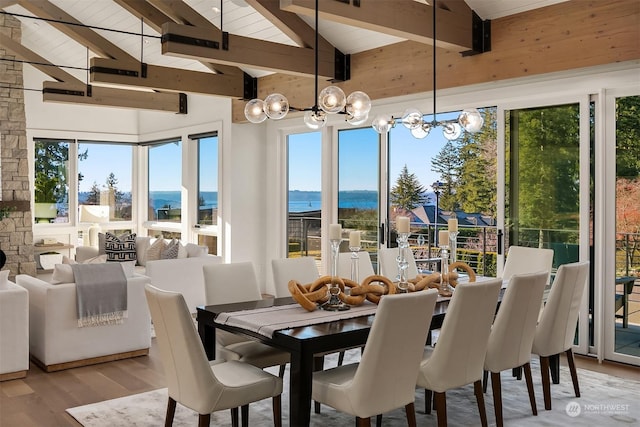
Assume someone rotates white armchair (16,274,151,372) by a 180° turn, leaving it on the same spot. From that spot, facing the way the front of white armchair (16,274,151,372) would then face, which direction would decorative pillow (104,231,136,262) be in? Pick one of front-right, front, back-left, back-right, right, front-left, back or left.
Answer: back-left

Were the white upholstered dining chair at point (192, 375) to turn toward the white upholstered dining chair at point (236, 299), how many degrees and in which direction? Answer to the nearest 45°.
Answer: approximately 45° to its left

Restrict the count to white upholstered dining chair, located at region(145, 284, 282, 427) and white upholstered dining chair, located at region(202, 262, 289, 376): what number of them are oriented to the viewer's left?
0

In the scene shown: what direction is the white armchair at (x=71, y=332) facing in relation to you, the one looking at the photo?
facing away from the viewer and to the left of the viewer

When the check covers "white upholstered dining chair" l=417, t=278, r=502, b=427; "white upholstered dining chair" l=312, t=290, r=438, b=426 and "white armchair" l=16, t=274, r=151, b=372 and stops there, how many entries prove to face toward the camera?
0

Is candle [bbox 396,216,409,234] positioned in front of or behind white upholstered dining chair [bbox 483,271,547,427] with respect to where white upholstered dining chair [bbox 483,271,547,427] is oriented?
in front

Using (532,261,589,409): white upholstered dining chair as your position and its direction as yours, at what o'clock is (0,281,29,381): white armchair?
The white armchair is roughly at 10 o'clock from the white upholstered dining chair.

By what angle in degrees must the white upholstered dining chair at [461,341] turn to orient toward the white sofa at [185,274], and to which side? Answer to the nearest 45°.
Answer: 0° — it already faces it

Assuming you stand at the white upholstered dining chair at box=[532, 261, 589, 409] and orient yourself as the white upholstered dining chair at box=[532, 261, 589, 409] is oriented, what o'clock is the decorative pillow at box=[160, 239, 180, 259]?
The decorative pillow is roughly at 11 o'clock from the white upholstered dining chair.

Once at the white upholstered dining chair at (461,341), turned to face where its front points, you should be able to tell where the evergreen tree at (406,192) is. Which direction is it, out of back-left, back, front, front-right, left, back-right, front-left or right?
front-right

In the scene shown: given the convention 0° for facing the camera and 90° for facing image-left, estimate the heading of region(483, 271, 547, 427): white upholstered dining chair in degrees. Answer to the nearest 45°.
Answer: approximately 135°

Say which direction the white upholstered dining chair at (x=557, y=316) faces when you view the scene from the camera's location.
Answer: facing away from the viewer and to the left of the viewer

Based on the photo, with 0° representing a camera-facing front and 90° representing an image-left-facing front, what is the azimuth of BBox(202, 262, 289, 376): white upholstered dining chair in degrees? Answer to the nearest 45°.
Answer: approximately 315°

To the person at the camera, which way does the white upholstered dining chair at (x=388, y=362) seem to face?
facing away from the viewer and to the left of the viewer

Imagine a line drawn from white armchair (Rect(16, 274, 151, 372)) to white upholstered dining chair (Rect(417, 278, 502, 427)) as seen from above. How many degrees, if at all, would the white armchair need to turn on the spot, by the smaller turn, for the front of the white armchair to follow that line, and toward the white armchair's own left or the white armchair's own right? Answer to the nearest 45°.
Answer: approximately 180°

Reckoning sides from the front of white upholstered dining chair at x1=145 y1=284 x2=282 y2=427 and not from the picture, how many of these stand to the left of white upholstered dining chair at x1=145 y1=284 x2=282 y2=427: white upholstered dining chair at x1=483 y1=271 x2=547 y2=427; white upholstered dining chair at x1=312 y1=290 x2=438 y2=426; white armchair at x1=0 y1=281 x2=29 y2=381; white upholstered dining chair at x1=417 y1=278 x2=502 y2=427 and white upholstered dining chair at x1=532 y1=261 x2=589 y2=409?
1

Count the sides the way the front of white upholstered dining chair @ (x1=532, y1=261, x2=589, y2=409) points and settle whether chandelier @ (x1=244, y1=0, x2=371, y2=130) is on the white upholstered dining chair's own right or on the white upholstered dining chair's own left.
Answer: on the white upholstered dining chair's own left
